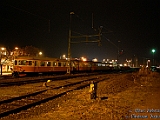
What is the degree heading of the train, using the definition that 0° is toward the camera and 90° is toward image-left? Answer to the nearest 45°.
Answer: approximately 45°
